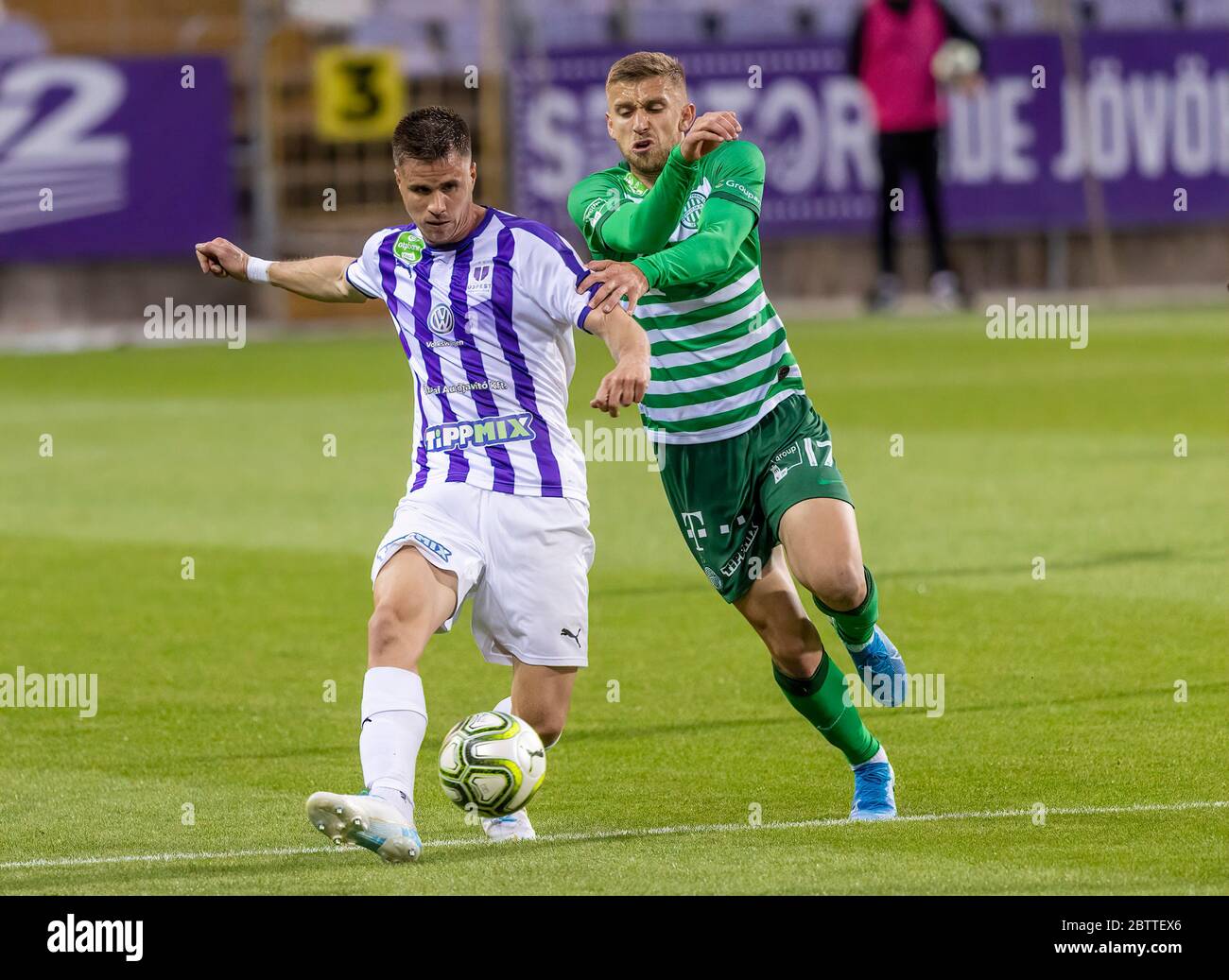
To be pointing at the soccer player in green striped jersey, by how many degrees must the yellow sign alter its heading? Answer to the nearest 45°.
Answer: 0° — it already faces them

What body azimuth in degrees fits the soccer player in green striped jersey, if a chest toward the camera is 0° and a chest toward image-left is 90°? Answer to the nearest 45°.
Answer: approximately 0°

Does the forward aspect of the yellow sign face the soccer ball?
yes

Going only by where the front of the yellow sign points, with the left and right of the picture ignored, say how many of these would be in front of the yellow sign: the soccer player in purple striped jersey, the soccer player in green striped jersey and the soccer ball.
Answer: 3

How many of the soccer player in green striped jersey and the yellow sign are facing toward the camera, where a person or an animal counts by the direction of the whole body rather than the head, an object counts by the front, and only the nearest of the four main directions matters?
2

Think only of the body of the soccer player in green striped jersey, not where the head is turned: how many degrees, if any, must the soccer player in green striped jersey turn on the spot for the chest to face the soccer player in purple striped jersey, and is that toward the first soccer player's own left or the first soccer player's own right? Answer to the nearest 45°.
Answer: approximately 45° to the first soccer player's own right

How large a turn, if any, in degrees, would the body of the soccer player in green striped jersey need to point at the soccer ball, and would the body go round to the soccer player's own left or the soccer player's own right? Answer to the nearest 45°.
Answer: approximately 45° to the soccer player's own right

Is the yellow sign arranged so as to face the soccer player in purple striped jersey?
yes

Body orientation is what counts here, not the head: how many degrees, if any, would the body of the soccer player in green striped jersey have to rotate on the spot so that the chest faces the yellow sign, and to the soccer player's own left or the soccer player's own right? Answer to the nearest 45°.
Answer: approximately 180°
